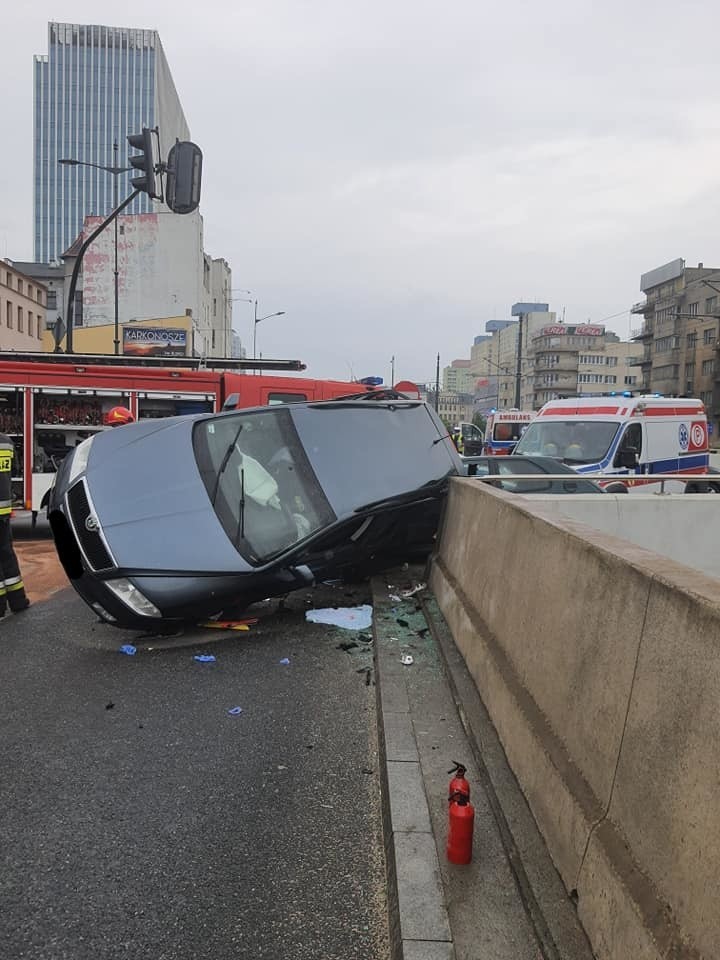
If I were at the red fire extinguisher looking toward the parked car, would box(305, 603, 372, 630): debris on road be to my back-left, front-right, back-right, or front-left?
front-left

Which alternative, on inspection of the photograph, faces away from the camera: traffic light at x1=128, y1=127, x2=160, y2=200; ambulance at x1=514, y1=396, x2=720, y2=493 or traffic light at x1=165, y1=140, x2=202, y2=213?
traffic light at x1=165, y1=140, x2=202, y2=213

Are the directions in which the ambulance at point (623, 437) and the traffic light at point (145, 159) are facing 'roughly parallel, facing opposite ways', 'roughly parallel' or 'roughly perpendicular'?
roughly parallel

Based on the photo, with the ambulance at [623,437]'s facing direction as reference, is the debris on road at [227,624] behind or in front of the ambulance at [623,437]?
in front

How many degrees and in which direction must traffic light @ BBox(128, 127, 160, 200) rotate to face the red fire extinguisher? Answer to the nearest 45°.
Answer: approximately 90° to its left

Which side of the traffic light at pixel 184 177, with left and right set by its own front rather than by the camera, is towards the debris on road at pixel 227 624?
back

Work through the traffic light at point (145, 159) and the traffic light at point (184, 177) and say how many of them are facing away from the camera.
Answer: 1

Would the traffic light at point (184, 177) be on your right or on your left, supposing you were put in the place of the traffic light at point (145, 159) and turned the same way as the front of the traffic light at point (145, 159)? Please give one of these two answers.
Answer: on your left

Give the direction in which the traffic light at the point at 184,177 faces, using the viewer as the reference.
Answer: facing away from the viewer

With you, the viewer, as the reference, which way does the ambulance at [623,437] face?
facing the viewer and to the left of the viewer

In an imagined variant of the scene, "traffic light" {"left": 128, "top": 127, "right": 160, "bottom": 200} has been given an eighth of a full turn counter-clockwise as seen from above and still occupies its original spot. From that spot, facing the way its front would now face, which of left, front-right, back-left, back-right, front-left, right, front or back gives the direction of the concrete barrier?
front-left

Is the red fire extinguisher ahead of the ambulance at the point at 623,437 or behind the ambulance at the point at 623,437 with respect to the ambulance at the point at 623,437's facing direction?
ahead

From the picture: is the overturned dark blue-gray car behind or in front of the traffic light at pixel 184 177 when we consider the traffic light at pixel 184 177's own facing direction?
behind

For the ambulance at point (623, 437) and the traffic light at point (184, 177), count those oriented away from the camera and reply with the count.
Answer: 1

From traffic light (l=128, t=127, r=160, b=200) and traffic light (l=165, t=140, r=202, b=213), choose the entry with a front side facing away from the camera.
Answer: traffic light (l=165, t=140, r=202, b=213)
